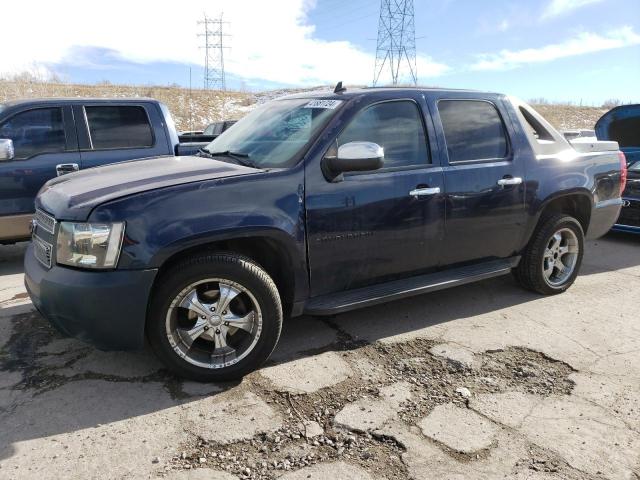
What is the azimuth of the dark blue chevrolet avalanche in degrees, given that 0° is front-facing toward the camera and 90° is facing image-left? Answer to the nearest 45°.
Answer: approximately 45°

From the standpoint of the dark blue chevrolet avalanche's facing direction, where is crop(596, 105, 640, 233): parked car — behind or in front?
behind
